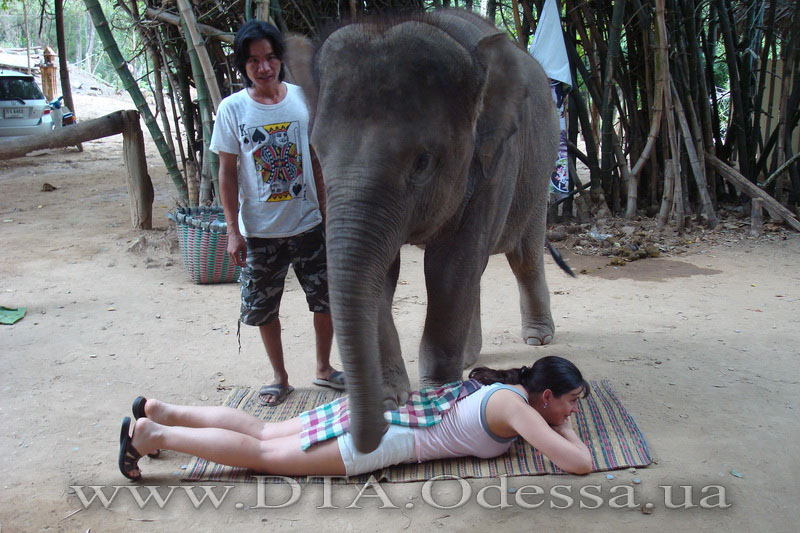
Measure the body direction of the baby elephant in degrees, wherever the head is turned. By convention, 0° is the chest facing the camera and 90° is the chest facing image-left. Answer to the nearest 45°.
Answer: approximately 45°

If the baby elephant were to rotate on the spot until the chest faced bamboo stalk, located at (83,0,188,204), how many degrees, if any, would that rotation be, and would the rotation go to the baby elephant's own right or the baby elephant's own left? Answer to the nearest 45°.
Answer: approximately 90° to the baby elephant's own right

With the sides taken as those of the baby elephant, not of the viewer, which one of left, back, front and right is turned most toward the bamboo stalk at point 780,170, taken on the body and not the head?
back

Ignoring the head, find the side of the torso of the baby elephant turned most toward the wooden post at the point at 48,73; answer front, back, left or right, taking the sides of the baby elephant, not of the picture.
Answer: right

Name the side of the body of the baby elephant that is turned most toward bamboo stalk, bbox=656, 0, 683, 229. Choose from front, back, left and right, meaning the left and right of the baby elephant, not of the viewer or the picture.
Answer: back

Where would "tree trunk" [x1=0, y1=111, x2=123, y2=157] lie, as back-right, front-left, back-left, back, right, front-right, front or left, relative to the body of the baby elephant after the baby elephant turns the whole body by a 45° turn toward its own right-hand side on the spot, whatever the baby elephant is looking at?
front-right

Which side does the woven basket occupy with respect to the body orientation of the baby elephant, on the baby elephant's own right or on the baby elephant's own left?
on the baby elephant's own right

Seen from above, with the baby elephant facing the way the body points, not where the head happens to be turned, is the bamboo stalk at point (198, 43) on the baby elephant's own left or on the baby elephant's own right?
on the baby elephant's own right
